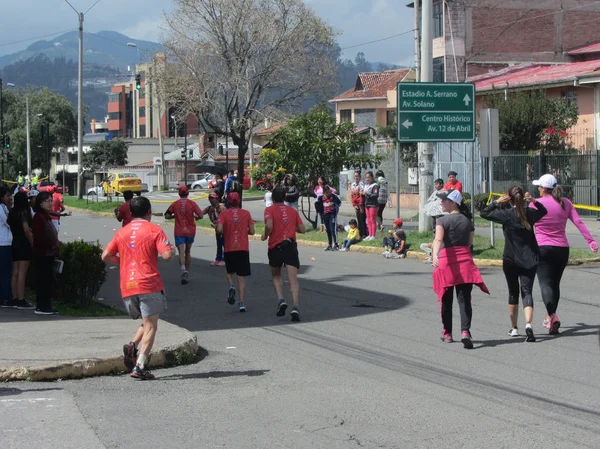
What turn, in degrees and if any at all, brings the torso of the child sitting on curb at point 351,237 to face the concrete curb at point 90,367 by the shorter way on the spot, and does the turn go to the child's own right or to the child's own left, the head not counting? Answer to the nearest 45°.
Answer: approximately 45° to the child's own left

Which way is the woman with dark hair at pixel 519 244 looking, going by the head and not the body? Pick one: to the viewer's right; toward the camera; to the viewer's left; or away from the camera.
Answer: away from the camera

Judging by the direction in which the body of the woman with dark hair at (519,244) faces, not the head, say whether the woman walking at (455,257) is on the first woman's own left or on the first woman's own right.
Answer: on the first woman's own left

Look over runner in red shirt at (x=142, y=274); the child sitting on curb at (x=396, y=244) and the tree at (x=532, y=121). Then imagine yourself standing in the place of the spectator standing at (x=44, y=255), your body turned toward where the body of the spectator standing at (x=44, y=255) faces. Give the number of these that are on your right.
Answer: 1

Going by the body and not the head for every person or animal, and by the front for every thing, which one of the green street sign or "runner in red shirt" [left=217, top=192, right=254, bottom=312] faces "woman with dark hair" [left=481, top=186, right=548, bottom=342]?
the green street sign

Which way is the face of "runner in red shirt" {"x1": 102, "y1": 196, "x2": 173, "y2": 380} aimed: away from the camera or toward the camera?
away from the camera

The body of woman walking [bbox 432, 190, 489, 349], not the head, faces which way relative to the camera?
away from the camera

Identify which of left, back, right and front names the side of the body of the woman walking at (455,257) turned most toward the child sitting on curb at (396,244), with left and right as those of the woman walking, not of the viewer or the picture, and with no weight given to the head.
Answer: front

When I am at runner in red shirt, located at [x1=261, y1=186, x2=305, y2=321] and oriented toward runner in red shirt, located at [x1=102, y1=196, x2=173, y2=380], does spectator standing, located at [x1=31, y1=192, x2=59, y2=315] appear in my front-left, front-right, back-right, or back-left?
front-right

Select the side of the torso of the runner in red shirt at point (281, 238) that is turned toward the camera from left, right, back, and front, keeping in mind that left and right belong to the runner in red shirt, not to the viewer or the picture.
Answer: back

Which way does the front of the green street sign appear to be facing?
toward the camera

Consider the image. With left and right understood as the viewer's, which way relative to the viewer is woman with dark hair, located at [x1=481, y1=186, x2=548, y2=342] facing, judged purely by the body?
facing away from the viewer

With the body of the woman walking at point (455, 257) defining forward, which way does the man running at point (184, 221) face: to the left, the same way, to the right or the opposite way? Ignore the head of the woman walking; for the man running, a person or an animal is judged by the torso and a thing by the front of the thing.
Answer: the same way

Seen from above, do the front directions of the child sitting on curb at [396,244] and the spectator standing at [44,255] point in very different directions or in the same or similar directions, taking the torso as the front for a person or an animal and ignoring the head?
very different directions

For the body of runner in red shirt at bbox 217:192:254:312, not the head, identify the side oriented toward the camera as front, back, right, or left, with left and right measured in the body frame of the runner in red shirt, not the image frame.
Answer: back

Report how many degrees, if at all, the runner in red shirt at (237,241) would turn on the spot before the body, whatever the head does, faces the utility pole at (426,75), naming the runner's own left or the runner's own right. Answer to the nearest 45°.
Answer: approximately 45° to the runner's own right

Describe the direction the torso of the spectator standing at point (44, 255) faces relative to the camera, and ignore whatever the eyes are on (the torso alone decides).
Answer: to the viewer's right

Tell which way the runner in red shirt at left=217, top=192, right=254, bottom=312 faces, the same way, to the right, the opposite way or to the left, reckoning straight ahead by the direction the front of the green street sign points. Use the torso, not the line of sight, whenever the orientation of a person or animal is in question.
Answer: the opposite way
